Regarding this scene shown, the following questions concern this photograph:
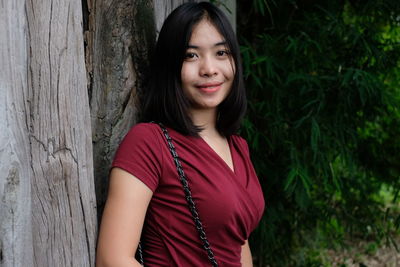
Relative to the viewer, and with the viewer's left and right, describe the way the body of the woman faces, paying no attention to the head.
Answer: facing the viewer and to the right of the viewer

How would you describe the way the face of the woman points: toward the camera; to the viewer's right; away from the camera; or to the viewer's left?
toward the camera

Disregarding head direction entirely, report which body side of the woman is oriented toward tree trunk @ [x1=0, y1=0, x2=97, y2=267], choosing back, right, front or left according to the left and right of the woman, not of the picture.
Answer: right

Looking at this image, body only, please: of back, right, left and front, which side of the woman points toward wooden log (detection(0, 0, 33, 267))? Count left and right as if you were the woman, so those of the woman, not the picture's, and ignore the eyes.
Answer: right
